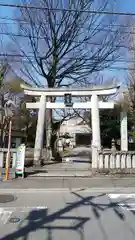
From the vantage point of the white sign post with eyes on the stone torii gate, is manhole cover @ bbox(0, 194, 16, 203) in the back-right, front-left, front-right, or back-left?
back-right

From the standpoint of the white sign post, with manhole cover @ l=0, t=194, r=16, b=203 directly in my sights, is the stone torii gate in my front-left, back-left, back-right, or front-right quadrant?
back-left

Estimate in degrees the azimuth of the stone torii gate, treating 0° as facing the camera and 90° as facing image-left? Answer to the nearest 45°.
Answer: approximately 0°

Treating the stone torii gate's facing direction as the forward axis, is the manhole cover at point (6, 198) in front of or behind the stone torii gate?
in front

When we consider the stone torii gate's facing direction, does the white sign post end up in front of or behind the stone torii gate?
in front
